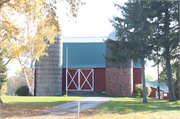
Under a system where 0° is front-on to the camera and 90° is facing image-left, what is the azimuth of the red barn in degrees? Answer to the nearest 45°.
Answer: approximately 0°

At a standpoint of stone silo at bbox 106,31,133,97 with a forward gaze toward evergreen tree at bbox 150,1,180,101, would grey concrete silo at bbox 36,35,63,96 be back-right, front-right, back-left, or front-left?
back-right

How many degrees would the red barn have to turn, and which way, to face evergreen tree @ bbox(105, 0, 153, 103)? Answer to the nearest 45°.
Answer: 0° — it already faces it
